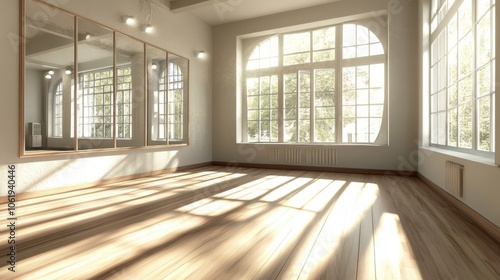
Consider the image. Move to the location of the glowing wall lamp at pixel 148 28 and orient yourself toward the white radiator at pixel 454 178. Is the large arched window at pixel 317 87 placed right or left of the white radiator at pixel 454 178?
left

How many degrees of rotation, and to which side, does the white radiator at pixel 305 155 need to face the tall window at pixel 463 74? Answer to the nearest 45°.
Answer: approximately 45° to its left

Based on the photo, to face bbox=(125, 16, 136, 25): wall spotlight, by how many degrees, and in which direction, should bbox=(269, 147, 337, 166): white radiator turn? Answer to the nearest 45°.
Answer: approximately 45° to its right

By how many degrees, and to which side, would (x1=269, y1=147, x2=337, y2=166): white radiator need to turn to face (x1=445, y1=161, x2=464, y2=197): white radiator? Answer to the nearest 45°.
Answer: approximately 45° to its left

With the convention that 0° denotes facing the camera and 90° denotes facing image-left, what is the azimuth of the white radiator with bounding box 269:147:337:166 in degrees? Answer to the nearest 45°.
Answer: approximately 0°

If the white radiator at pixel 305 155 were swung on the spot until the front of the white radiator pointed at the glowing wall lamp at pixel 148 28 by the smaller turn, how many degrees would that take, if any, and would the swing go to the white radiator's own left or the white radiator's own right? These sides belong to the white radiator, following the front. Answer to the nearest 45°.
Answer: approximately 45° to the white radiator's own right
